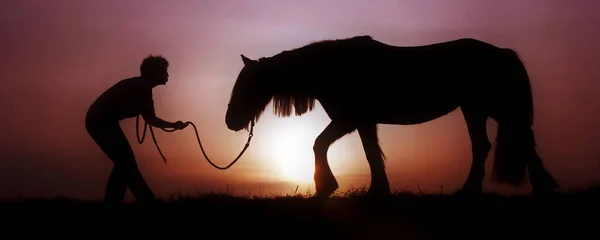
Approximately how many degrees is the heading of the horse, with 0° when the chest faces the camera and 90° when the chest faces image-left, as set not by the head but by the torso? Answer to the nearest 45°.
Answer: approximately 90°

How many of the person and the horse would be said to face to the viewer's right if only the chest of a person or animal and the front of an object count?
1

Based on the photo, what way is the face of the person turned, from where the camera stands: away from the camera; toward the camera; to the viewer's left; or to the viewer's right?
to the viewer's right

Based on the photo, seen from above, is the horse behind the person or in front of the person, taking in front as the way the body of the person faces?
in front

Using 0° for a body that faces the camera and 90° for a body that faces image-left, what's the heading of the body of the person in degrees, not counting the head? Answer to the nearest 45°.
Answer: approximately 270°

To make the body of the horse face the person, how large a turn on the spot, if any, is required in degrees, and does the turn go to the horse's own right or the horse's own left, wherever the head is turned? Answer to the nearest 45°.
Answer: approximately 45° to the horse's own left
